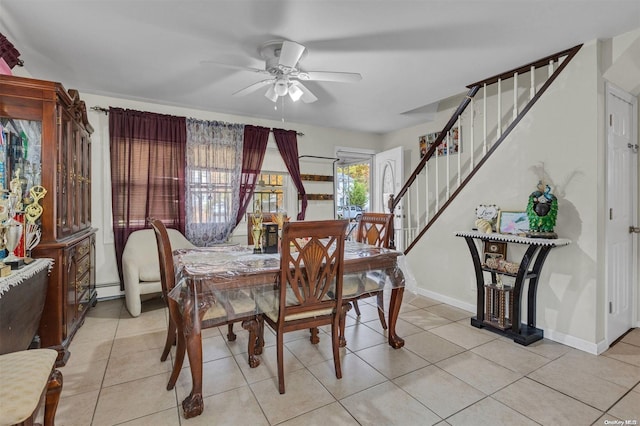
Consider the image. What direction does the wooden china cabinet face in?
to the viewer's right

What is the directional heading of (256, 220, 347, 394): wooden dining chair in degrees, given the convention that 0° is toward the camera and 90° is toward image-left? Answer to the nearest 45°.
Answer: approximately 135°

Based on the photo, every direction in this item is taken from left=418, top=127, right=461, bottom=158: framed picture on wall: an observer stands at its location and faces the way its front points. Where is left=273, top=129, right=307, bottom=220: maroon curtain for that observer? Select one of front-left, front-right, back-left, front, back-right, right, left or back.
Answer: front-right

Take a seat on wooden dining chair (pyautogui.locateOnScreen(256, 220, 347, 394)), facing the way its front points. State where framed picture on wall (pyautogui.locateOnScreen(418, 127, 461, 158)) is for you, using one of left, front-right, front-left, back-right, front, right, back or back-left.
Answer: right

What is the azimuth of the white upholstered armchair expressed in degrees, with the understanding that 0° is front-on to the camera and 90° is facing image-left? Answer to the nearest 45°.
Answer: approximately 315°

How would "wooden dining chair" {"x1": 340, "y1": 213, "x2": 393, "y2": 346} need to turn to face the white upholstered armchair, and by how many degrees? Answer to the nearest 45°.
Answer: approximately 45° to its right

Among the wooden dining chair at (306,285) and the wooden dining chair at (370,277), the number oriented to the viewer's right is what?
0

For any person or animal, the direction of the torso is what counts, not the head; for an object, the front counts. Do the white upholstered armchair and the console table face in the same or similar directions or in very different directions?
very different directions

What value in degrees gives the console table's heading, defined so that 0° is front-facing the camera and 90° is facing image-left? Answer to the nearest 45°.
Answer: approximately 45°

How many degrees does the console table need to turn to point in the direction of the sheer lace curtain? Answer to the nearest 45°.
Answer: approximately 45° to its right

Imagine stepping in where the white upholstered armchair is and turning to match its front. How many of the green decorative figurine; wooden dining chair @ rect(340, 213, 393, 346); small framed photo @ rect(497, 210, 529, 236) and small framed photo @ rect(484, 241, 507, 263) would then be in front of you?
4
